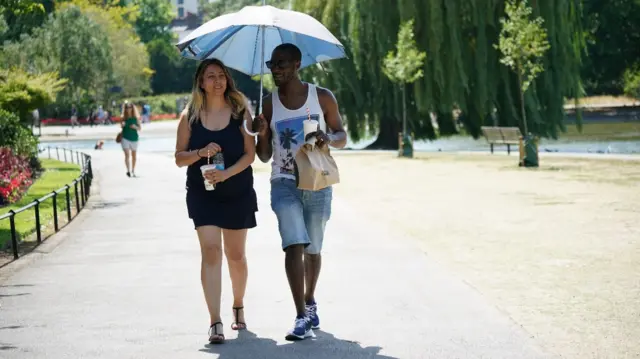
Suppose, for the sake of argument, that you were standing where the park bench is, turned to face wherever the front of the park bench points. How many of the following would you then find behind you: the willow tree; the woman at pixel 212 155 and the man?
2

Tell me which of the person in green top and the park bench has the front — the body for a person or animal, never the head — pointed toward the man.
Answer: the person in green top

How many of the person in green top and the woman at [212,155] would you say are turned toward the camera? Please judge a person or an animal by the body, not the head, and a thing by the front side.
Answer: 2

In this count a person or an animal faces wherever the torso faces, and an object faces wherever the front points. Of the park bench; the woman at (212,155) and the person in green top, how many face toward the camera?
2

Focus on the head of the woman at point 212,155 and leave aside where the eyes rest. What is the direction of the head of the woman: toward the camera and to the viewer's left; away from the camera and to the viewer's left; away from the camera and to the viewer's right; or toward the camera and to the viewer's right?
toward the camera and to the viewer's right

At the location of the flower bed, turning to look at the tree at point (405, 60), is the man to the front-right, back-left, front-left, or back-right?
back-right

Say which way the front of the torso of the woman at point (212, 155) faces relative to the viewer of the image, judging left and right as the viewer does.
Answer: facing the viewer

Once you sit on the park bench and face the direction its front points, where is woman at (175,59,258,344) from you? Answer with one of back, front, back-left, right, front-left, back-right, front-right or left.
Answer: back

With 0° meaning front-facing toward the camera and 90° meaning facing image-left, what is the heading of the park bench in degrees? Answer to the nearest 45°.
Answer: approximately 180°

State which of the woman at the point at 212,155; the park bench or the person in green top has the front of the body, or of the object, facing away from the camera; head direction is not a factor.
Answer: the park bench
